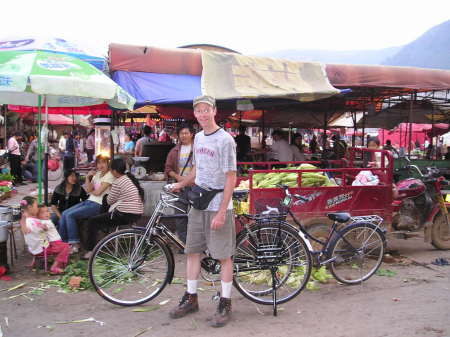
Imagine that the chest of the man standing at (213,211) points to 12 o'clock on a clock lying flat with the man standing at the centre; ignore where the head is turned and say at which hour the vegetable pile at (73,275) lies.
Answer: The vegetable pile is roughly at 3 o'clock from the man standing.

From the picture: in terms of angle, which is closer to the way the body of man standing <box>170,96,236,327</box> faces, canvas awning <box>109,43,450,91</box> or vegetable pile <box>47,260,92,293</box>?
the vegetable pile

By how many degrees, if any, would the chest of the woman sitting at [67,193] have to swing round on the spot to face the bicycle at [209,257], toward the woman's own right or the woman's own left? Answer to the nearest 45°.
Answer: approximately 45° to the woman's own left

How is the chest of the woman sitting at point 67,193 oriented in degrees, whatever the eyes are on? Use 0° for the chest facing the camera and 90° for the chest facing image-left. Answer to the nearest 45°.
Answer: approximately 0°

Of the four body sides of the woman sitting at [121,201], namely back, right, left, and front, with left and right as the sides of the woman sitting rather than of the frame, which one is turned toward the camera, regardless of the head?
left

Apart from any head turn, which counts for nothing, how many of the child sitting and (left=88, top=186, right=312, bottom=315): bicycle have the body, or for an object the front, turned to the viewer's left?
1

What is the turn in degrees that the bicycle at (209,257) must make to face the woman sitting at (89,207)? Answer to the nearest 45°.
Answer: approximately 45° to its right

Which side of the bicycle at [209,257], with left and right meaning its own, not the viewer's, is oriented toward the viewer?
left

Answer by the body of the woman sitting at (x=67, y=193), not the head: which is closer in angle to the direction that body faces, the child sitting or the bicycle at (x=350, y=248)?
the child sitting

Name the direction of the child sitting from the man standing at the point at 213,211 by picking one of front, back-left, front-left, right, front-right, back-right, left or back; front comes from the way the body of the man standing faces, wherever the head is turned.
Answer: right
